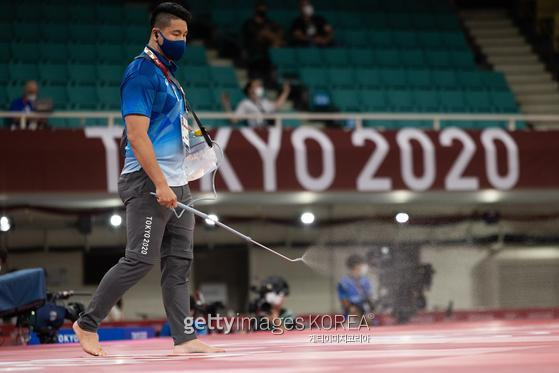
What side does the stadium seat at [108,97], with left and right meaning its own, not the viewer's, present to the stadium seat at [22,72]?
right

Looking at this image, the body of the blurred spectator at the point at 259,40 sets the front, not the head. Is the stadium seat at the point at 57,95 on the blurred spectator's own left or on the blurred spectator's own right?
on the blurred spectator's own right

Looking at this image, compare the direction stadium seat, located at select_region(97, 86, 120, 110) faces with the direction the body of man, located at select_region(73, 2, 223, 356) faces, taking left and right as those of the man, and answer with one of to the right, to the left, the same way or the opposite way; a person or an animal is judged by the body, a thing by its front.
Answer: to the right

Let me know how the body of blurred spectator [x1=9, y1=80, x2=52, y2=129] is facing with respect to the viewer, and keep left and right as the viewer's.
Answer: facing the viewer and to the right of the viewer

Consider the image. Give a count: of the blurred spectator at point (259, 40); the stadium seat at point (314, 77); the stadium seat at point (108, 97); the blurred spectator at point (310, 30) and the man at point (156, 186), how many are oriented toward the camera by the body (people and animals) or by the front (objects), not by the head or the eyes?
4

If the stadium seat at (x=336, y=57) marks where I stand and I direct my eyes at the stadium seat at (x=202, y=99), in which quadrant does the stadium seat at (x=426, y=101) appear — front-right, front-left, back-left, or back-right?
back-left

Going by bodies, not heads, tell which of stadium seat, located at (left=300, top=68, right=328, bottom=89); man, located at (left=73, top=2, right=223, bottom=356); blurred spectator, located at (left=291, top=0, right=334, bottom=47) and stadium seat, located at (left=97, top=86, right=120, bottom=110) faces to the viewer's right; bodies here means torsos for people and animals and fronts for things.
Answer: the man

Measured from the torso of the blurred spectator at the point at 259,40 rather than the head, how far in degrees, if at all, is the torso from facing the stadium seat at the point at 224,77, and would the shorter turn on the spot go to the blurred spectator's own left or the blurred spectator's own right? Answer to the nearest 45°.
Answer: approximately 45° to the blurred spectator's own right

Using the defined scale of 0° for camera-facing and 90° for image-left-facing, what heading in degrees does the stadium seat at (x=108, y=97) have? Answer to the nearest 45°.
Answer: approximately 0°

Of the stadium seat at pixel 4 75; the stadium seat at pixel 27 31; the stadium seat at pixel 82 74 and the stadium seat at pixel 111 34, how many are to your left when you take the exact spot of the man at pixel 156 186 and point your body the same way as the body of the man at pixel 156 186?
4
